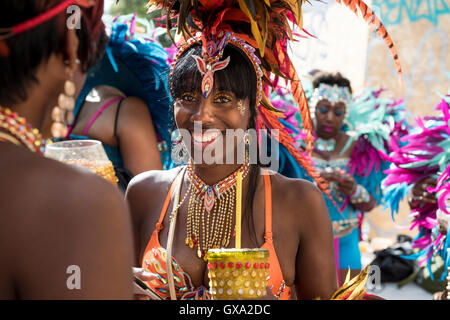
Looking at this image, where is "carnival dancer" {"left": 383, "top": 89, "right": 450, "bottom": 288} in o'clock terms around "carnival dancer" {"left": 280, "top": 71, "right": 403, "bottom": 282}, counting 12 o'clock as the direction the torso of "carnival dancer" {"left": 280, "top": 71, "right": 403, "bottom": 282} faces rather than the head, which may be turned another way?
"carnival dancer" {"left": 383, "top": 89, "right": 450, "bottom": 288} is roughly at 10 o'clock from "carnival dancer" {"left": 280, "top": 71, "right": 403, "bottom": 282}.

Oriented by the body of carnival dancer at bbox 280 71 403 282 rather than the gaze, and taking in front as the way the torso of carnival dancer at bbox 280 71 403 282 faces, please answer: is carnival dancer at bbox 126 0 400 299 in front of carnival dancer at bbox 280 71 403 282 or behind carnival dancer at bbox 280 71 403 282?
in front

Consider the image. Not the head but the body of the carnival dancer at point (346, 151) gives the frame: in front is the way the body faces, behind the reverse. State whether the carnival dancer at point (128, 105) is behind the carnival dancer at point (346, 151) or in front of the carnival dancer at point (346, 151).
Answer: in front

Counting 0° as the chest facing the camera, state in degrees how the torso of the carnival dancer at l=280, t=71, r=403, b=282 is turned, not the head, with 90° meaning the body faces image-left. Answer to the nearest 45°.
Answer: approximately 45°
